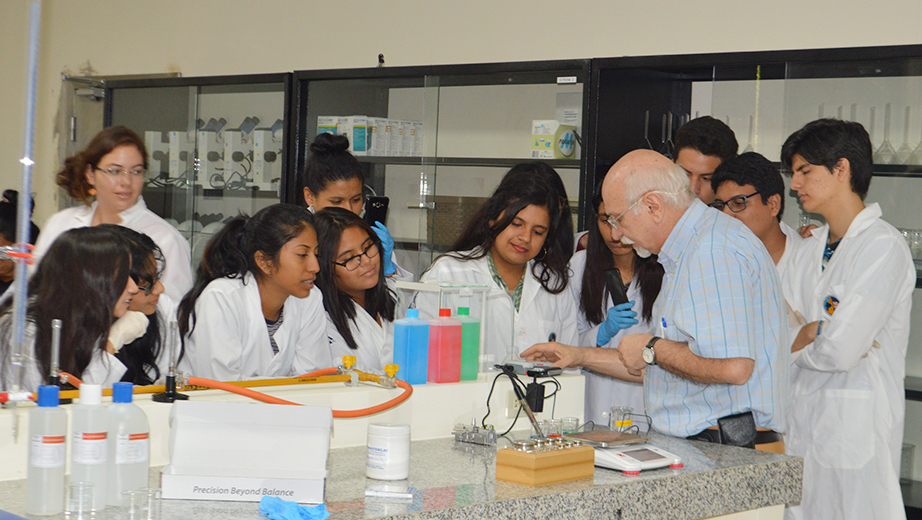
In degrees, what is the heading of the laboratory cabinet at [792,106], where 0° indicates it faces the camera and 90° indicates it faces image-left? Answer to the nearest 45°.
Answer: approximately 0°

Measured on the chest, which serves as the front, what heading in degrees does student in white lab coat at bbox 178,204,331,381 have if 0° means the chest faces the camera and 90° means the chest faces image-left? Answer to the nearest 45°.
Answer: approximately 315°

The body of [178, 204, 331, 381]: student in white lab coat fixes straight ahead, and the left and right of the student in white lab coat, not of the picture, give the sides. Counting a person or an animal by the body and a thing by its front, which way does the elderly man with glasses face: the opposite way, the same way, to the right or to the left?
the opposite way

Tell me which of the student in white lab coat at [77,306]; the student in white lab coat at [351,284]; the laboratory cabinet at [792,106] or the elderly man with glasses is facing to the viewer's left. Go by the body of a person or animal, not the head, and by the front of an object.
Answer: the elderly man with glasses

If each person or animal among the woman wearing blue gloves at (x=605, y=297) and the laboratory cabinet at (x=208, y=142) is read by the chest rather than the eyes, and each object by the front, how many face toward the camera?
2

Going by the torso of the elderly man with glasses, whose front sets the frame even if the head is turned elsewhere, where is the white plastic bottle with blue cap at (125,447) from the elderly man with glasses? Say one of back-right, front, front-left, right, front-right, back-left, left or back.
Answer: front-left

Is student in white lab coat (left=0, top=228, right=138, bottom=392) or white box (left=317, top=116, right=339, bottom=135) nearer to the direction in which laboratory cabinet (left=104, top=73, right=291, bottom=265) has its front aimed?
the student in white lab coat

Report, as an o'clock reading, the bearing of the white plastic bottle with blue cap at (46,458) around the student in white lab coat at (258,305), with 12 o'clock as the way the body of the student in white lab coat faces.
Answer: The white plastic bottle with blue cap is roughly at 2 o'clock from the student in white lab coat.

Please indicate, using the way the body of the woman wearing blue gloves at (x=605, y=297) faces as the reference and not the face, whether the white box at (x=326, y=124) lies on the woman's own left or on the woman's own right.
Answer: on the woman's own right

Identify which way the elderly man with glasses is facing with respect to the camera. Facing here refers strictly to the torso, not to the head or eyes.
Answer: to the viewer's left
